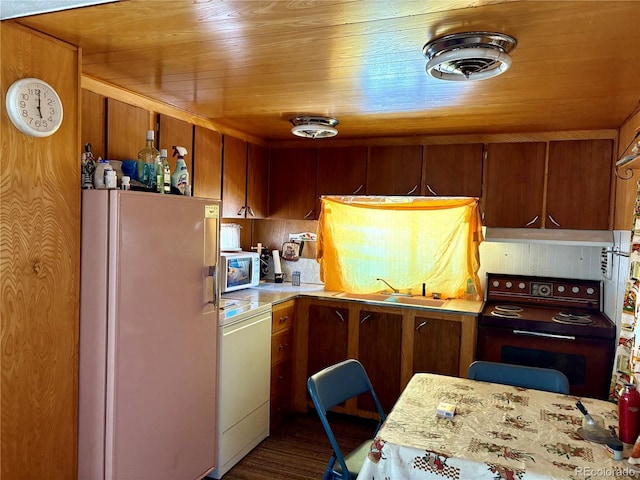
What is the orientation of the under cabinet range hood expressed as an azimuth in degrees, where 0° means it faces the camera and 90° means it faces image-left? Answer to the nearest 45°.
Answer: approximately 0°

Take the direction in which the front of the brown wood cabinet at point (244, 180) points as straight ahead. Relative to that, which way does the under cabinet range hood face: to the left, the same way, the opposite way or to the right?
to the right

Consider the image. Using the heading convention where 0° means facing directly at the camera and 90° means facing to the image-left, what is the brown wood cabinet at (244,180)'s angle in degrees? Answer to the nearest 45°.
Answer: approximately 315°

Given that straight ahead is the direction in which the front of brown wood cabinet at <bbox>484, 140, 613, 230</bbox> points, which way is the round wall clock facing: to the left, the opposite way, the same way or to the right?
to the left

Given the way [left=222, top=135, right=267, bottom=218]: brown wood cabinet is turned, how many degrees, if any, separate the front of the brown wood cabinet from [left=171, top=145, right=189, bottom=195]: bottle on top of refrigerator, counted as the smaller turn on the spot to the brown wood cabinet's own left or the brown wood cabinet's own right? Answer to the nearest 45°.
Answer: approximately 45° to the brown wood cabinet's own right

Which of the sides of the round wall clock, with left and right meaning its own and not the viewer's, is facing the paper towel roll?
left

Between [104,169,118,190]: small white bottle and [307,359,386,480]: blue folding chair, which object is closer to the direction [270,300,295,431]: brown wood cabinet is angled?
the blue folding chair

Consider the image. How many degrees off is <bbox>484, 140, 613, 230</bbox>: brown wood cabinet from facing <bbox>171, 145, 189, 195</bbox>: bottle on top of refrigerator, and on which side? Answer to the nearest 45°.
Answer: approximately 45° to its right

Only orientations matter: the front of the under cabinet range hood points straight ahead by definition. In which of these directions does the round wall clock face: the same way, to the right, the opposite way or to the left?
to the left

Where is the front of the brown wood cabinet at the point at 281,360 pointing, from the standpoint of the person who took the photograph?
facing the viewer and to the right of the viewer
